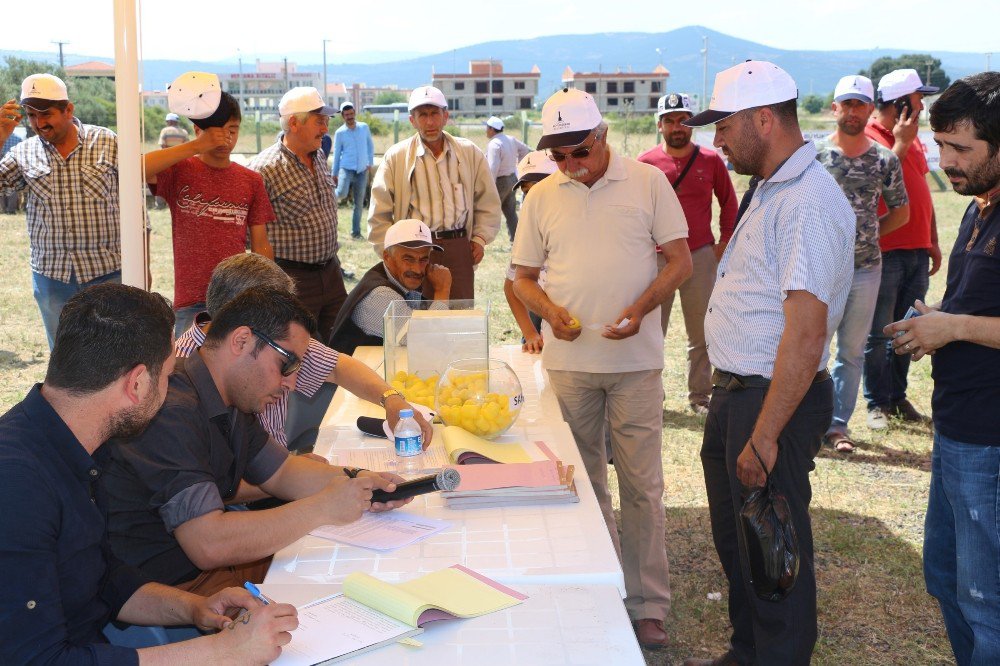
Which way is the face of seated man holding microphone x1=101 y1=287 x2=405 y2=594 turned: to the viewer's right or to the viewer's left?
to the viewer's right

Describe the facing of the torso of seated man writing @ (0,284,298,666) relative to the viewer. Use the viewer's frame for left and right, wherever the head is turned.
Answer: facing to the right of the viewer

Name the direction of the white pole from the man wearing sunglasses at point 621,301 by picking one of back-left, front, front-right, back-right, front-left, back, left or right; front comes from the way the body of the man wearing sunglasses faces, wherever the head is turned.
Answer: right

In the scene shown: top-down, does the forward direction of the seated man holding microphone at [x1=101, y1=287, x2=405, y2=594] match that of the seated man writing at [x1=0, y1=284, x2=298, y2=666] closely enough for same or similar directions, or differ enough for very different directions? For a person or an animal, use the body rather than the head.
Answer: same or similar directions

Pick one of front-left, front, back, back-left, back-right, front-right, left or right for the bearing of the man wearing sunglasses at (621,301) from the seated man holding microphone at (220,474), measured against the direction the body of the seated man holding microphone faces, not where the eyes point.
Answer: front-left

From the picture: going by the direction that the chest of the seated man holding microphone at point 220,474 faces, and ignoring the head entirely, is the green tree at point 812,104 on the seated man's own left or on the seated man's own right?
on the seated man's own left

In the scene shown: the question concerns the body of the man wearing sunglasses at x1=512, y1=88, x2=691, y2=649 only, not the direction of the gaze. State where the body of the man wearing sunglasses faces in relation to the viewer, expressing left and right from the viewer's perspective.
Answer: facing the viewer

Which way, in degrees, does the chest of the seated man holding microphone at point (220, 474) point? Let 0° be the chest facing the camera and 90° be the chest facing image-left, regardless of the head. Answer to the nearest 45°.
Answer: approximately 270°

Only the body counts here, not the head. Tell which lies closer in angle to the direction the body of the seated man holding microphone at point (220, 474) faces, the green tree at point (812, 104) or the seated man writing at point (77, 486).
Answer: the green tree

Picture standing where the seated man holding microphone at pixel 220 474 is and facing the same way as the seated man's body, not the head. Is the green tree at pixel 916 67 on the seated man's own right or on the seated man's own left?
on the seated man's own left
